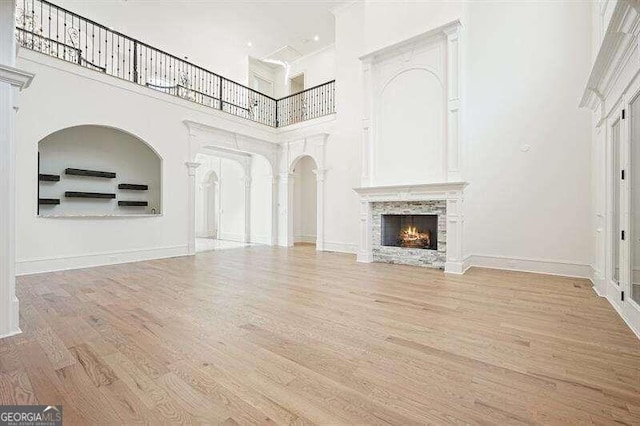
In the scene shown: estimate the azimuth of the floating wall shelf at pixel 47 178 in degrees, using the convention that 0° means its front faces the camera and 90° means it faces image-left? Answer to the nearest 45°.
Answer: approximately 0°

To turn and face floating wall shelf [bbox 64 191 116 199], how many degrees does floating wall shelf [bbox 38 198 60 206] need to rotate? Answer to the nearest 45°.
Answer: approximately 90° to its left

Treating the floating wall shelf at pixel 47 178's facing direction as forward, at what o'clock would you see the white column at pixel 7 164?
The white column is roughly at 12 o'clock from the floating wall shelf.

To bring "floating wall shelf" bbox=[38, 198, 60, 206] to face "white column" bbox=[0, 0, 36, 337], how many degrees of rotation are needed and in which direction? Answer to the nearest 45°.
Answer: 0° — it already faces it

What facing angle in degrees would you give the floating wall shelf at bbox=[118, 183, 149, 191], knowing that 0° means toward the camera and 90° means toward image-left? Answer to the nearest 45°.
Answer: approximately 0°
